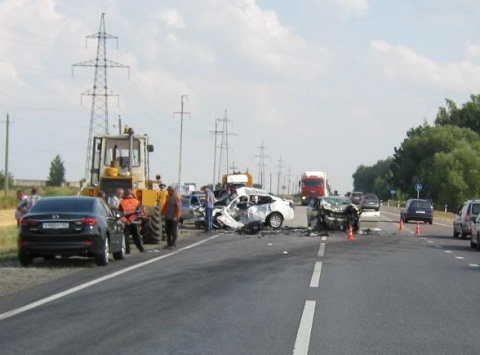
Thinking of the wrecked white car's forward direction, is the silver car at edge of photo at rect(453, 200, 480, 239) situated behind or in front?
behind

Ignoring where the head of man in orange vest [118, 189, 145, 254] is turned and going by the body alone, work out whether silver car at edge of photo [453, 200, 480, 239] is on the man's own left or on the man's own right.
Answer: on the man's own right

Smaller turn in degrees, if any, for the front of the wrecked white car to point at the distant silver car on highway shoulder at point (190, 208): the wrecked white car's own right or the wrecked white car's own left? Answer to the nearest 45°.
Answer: approximately 45° to the wrecked white car's own right

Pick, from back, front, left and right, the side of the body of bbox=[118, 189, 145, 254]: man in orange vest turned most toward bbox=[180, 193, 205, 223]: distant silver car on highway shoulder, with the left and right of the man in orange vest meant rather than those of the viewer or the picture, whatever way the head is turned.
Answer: front

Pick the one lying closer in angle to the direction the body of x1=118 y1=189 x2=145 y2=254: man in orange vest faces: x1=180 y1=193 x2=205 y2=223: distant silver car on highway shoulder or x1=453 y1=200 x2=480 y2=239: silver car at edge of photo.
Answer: the distant silver car on highway shoulder

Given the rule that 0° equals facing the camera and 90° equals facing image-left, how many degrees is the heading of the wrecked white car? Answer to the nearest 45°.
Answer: approximately 90°

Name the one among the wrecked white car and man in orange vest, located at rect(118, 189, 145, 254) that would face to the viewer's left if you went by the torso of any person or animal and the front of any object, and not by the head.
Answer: the wrecked white car

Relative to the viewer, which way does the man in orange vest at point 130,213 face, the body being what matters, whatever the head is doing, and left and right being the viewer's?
facing away from the viewer
